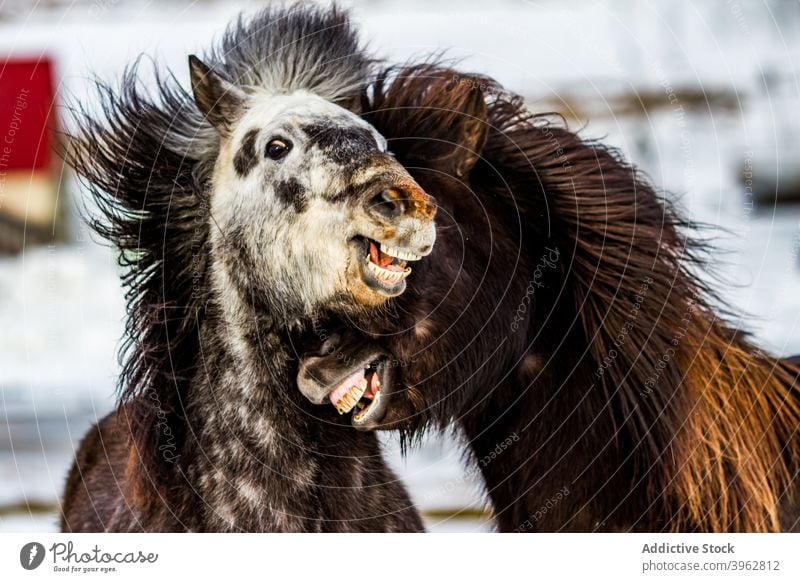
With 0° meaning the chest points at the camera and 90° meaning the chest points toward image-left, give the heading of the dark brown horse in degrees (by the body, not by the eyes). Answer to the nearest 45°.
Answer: approximately 90°

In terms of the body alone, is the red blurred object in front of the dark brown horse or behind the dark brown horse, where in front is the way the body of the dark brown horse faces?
in front
